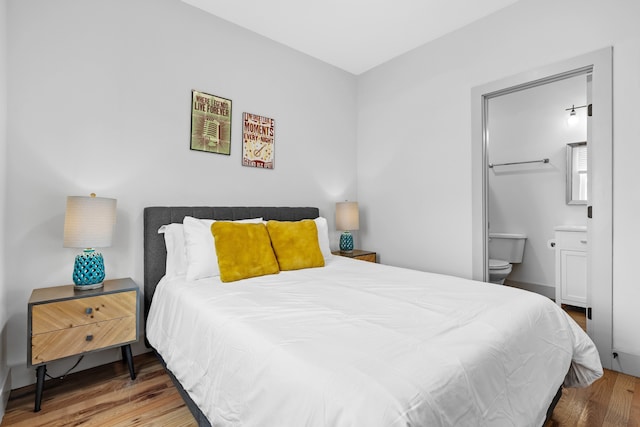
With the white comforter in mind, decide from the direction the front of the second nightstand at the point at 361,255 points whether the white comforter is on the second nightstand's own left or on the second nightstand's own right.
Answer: on the second nightstand's own right

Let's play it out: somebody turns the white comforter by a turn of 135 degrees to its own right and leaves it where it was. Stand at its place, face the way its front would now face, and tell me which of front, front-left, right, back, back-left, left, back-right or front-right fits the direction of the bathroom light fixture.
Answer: back-right

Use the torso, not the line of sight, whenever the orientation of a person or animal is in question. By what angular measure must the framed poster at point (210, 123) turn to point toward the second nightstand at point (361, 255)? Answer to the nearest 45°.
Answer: approximately 45° to its left

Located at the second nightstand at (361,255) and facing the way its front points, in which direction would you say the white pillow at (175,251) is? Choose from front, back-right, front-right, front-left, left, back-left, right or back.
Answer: right

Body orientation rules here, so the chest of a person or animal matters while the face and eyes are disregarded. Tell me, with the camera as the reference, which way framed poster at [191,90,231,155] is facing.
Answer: facing the viewer and to the right of the viewer

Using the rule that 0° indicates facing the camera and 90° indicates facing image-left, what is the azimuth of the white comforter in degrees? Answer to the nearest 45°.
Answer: approximately 315°

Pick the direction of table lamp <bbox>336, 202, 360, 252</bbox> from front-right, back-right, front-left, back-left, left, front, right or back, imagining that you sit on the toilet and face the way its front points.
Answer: front-right

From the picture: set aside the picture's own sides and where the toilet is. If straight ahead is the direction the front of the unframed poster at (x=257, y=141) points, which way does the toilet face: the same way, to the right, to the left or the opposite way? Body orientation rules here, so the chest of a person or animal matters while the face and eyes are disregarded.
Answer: to the right
